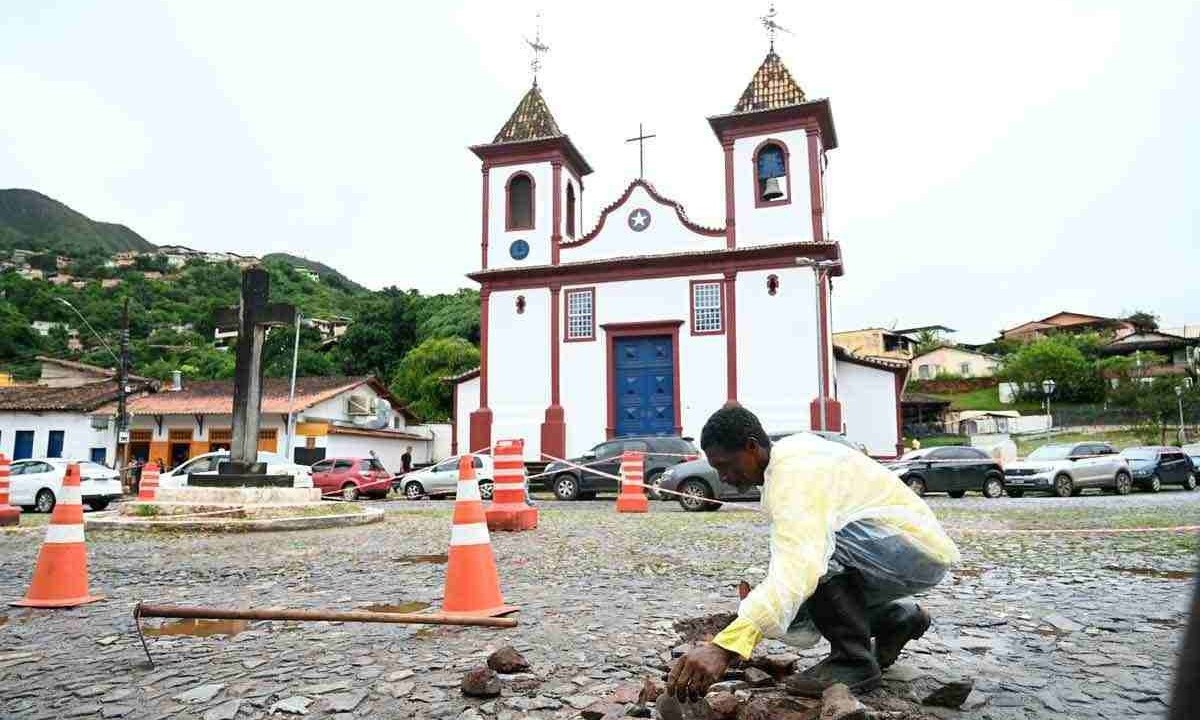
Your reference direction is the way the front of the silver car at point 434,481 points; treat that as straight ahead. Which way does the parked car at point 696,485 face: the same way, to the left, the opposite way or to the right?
the same way

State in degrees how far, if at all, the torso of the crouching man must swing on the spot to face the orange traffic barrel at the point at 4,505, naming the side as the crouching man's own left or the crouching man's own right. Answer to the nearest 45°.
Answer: approximately 45° to the crouching man's own right

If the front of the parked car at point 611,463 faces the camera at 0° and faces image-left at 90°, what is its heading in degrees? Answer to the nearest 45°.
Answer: approximately 90°

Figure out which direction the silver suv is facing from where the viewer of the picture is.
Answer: facing the viewer and to the left of the viewer

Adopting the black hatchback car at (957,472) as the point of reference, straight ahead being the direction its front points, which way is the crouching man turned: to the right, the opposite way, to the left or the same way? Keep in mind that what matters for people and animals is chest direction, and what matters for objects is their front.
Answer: the same way

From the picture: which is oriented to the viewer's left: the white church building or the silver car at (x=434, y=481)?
the silver car

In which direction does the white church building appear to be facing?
toward the camera

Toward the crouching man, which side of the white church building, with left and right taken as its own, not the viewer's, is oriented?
front

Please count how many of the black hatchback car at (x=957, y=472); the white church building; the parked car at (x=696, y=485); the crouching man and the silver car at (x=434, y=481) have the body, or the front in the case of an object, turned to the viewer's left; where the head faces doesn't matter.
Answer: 4

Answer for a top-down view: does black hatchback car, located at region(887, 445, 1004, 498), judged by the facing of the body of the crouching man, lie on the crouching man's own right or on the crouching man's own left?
on the crouching man's own right

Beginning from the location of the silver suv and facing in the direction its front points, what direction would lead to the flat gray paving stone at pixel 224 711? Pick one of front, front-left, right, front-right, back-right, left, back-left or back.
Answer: front-left

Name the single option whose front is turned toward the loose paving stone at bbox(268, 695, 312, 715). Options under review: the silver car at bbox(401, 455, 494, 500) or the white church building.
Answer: the white church building

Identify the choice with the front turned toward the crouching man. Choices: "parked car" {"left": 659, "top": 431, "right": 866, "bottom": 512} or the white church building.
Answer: the white church building

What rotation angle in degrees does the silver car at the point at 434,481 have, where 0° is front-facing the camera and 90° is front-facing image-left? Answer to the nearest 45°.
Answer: approximately 90°

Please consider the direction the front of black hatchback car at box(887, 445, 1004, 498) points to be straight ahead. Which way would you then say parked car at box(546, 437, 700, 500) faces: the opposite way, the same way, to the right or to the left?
the same way

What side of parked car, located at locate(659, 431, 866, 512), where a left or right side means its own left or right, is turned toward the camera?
left

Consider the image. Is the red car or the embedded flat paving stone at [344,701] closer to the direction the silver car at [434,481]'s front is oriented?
the red car

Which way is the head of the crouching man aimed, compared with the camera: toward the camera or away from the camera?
toward the camera
